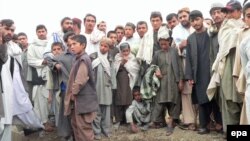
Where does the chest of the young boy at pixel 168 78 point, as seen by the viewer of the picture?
toward the camera

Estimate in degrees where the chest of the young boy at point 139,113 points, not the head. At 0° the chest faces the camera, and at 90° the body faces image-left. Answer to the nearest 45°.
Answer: approximately 0°

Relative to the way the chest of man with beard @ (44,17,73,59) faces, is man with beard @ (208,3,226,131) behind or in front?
in front

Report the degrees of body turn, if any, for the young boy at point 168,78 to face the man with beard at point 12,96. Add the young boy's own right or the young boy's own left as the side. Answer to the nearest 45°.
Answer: approximately 45° to the young boy's own right

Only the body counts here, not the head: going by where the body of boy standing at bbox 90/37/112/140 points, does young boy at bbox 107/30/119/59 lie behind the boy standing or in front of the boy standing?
behind

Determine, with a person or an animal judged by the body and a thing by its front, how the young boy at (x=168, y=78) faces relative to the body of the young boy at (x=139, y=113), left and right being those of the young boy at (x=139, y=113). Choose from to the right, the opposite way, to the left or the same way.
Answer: the same way

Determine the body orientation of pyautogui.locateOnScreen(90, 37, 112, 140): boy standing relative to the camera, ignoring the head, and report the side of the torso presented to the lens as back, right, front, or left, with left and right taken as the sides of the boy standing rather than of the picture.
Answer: front

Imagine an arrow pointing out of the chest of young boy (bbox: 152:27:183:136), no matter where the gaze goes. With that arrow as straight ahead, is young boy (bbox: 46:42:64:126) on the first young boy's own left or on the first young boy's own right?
on the first young boy's own right

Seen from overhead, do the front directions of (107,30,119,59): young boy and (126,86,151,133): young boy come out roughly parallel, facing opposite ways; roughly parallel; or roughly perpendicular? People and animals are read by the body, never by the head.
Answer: roughly parallel

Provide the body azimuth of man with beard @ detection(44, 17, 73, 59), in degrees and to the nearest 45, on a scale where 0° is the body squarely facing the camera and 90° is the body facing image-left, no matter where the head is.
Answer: approximately 315°

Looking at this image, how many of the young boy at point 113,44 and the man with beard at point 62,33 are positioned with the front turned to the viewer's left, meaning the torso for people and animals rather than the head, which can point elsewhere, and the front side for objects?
0

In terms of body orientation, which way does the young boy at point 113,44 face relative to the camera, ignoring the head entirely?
toward the camera
